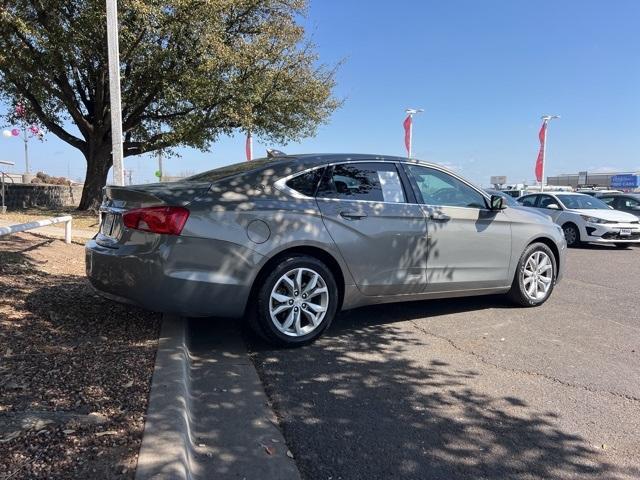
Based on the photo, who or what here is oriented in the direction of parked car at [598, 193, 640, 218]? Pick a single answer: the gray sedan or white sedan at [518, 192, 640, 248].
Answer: the gray sedan

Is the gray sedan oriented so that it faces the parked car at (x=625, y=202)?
yes

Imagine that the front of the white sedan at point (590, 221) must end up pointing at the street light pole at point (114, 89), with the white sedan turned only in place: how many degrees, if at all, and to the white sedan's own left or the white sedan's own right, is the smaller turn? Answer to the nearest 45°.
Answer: approximately 90° to the white sedan's own right

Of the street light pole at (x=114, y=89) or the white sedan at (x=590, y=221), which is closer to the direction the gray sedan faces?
the white sedan

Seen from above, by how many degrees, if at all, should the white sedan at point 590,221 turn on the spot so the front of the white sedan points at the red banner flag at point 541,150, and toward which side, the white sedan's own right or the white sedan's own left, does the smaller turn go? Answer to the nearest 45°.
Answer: approximately 135° to the white sedan's own left

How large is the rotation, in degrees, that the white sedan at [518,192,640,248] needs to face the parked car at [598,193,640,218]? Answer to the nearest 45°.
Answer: approximately 135° to its left

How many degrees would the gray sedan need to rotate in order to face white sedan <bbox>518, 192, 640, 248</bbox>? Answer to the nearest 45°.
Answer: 0° — it already faces it

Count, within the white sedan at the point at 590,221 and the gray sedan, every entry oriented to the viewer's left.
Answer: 0

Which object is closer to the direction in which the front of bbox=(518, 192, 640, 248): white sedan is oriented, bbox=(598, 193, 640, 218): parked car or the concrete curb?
the concrete curb

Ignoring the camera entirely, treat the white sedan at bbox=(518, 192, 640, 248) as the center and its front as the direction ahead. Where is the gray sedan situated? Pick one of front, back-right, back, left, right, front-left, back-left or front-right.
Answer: front-right

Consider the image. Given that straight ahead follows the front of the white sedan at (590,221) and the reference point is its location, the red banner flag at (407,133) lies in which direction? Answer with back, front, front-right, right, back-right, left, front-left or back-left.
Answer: back

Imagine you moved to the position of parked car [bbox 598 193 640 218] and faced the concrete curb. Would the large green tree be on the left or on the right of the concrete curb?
right

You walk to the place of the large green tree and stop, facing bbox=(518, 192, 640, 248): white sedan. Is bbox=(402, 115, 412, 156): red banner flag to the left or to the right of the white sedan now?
left

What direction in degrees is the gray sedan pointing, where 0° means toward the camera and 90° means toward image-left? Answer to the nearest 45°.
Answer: approximately 225°

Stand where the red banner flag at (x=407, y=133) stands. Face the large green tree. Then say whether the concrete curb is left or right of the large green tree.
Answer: left

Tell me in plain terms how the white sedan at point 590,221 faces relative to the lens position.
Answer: facing the viewer and to the right of the viewer
